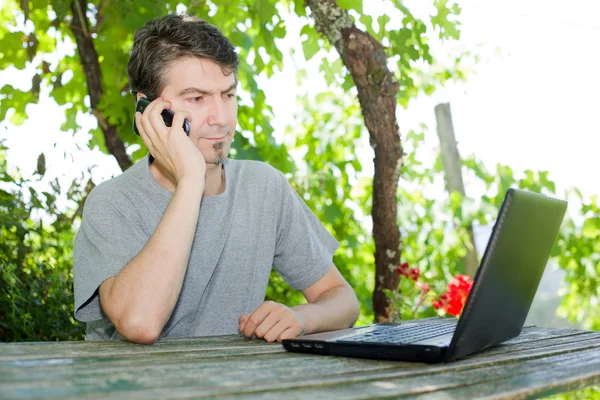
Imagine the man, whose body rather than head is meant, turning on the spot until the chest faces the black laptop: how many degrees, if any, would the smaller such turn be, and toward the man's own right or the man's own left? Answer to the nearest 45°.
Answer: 0° — they already face it

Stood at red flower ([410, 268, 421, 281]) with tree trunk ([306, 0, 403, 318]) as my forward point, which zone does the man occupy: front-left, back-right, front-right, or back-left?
front-left

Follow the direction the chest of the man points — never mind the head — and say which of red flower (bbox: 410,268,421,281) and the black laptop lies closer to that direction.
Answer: the black laptop

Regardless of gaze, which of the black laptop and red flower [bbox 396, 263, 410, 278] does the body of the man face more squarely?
the black laptop

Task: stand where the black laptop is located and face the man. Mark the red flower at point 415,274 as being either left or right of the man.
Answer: right

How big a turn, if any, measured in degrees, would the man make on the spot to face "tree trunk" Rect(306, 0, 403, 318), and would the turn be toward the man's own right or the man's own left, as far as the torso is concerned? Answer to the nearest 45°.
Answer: approximately 90° to the man's own left

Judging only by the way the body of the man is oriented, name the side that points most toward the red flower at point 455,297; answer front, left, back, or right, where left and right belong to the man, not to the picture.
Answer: left

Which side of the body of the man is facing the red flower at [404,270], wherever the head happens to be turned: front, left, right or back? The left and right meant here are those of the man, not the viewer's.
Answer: left

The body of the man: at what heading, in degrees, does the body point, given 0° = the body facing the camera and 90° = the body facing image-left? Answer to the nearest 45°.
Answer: approximately 315°

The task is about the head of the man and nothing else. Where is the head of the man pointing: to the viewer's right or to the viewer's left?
to the viewer's right
